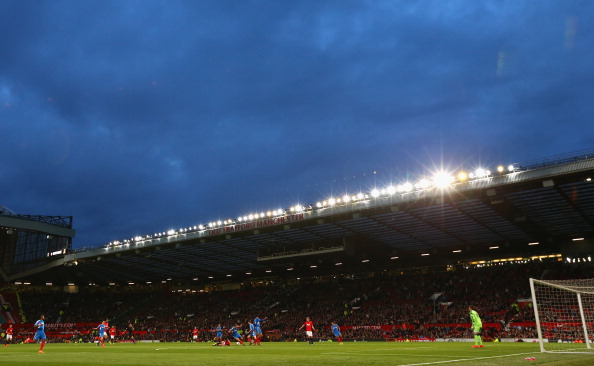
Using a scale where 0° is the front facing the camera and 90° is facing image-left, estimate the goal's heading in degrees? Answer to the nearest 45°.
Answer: approximately 135°
